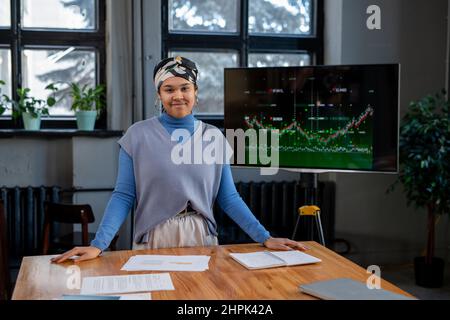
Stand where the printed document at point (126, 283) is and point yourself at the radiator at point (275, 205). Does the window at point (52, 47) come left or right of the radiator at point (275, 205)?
left

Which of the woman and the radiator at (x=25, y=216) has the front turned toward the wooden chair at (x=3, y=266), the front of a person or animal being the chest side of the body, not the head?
the radiator

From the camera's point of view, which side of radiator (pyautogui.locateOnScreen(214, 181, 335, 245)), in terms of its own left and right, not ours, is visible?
front

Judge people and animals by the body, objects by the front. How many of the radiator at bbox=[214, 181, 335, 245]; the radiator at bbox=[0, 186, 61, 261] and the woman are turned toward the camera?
3

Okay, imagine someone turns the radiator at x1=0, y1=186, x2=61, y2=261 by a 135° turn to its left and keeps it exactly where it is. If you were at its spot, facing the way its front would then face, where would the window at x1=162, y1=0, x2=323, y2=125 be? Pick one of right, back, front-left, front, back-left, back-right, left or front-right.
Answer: front-right

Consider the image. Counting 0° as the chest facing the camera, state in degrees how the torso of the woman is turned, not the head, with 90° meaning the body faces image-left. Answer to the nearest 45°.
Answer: approximately 0°

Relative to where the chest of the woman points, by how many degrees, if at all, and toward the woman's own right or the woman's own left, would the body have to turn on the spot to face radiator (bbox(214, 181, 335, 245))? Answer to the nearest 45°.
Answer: approximately 180°

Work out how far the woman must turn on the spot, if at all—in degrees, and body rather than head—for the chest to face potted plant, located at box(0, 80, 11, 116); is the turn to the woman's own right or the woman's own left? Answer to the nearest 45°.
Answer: approximately 135° to the woman's own right

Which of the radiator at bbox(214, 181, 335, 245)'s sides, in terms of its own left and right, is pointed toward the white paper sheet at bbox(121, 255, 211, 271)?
front

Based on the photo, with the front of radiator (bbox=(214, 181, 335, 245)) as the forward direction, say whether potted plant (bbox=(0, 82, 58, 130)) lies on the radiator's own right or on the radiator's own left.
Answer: on the radiator's own right
